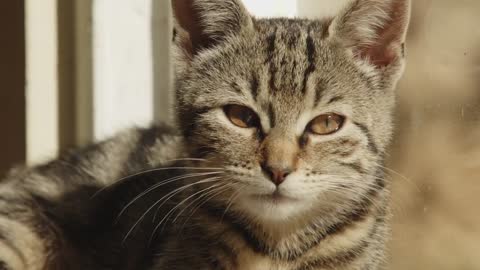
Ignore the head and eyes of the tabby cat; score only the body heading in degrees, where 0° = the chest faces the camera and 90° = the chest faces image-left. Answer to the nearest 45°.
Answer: approximately 315°
